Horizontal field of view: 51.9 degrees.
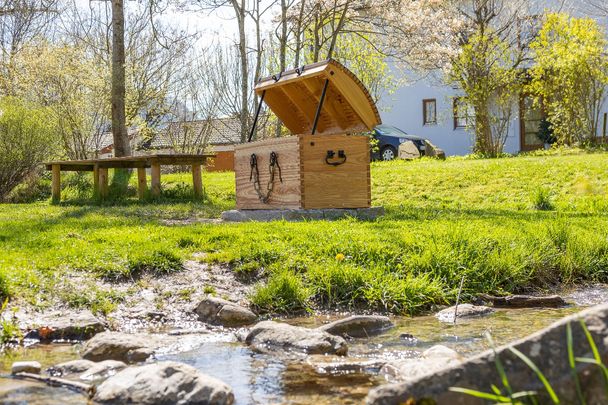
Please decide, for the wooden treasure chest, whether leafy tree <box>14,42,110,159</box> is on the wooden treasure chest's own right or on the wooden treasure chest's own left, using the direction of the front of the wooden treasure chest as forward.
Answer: on the wooden treasure chest's own right
